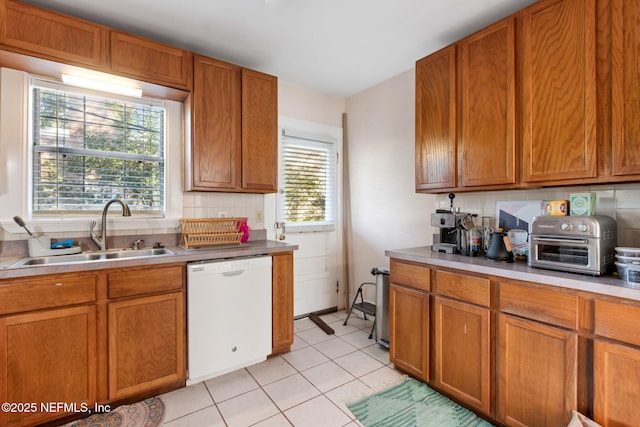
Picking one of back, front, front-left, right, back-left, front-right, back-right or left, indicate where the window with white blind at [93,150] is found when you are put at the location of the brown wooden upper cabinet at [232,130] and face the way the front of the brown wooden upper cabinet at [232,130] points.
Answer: back-right

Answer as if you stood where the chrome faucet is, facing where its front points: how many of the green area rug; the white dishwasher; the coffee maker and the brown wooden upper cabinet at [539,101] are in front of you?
4

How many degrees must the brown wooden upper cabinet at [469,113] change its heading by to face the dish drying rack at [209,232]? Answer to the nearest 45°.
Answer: approximately 45° to its right

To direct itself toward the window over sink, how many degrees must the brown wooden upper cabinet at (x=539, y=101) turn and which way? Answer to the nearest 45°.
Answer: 0° — it already faces it

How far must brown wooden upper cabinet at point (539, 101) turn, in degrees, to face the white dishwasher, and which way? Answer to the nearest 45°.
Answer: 0° — it already faces it

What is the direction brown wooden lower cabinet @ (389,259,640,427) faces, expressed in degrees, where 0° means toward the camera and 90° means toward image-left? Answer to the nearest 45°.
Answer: approximately 45°
